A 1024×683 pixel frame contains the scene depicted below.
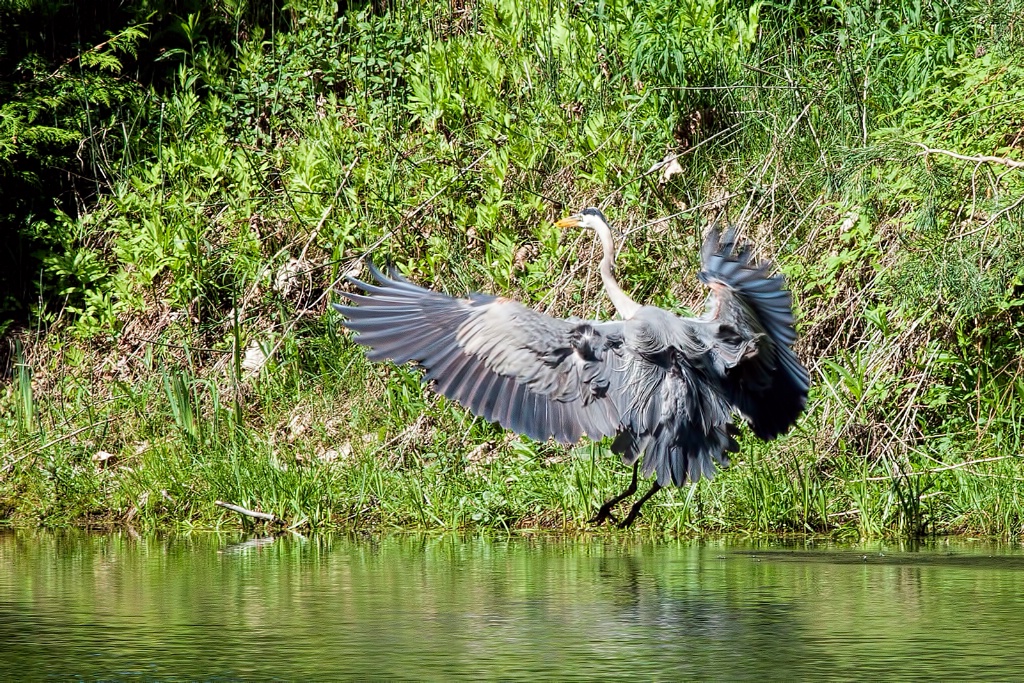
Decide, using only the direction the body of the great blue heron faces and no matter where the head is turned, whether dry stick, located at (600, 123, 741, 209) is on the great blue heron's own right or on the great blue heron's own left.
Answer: on the great blue heron's own right

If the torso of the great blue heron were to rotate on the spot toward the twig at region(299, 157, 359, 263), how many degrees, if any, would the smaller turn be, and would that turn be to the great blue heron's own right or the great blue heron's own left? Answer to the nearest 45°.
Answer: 0° — it already faces it

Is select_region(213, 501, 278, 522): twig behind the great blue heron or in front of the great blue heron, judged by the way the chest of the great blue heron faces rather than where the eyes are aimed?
in front

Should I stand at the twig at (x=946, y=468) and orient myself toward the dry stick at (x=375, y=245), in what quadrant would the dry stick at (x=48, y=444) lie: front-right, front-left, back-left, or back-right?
front-left

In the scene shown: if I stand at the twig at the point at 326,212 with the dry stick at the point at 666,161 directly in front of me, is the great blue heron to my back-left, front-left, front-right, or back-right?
front-right

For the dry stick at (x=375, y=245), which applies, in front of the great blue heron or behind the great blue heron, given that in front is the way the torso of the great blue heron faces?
in front

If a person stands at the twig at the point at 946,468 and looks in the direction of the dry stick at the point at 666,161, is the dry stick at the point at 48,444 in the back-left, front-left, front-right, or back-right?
front-left

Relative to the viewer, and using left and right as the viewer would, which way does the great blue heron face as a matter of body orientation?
facing away from the viewer and to the left of the viewer

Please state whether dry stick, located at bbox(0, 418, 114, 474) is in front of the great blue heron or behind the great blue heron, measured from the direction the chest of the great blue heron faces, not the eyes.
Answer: in front

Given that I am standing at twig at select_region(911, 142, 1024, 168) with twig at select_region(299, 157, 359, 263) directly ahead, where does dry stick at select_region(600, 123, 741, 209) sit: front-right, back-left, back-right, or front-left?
front-right
